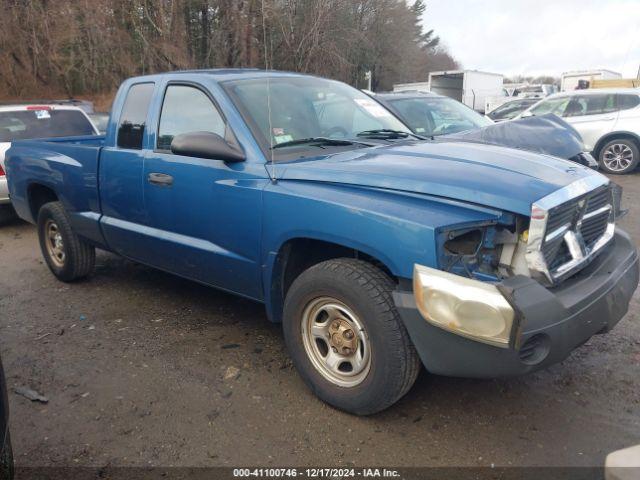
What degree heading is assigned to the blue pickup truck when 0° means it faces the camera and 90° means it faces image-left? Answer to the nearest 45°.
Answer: approximately 315°

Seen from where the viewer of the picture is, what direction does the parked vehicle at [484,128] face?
facing the viewer and to the right of the viewer

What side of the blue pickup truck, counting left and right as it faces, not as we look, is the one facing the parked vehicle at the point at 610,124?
left

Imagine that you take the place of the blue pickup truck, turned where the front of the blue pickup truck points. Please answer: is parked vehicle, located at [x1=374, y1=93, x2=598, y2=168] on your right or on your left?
on your left

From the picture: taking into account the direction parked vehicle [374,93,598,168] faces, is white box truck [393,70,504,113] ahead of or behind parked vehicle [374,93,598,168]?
behind

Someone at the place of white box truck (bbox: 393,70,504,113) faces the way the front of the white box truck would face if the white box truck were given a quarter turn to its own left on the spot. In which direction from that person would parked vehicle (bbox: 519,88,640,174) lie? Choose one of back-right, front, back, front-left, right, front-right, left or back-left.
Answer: back-left

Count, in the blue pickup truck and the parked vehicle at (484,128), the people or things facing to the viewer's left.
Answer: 0

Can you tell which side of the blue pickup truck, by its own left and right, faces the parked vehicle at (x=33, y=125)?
back
